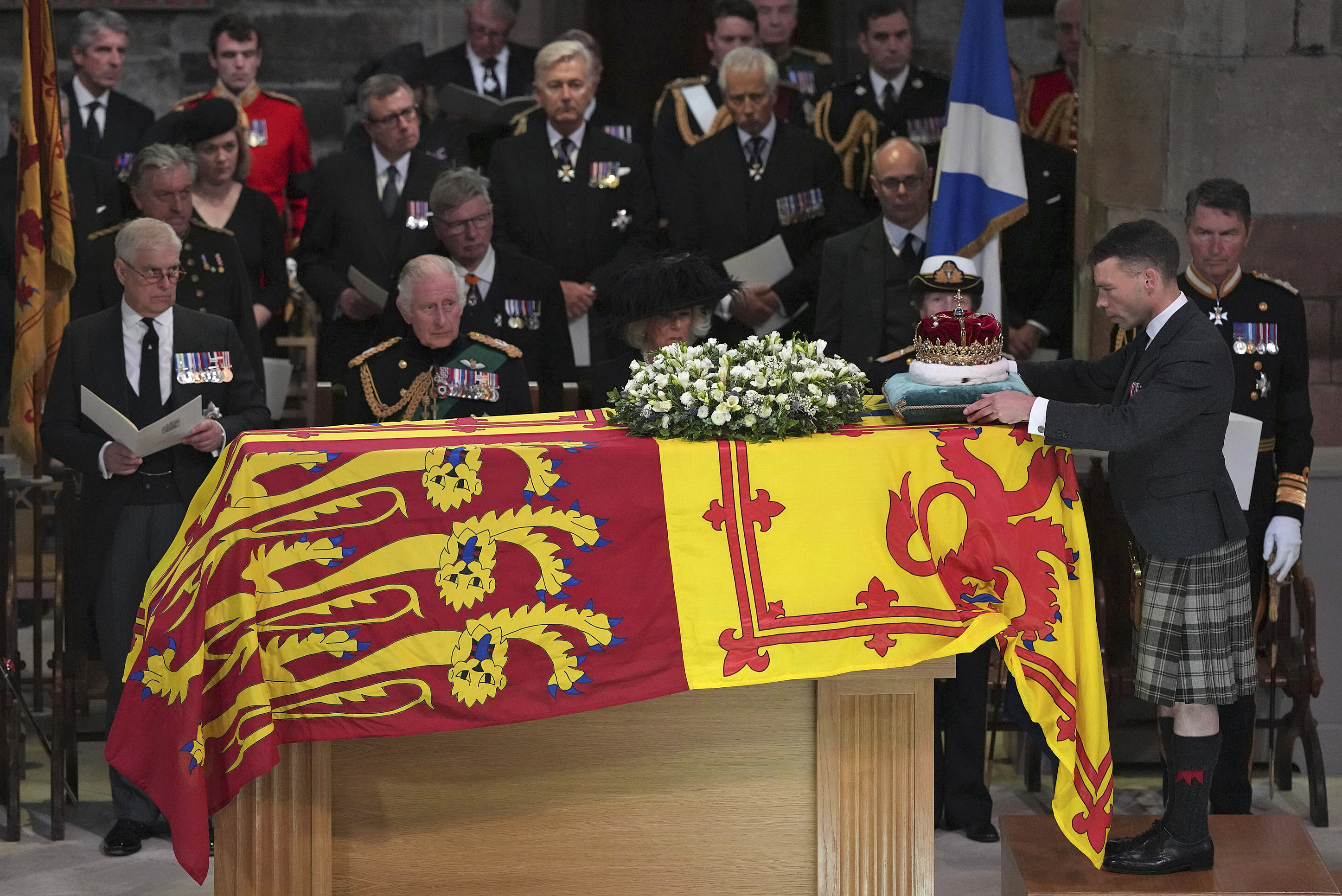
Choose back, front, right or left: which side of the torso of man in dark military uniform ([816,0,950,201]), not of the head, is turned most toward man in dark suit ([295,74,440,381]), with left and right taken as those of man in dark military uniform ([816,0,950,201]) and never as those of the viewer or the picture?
right

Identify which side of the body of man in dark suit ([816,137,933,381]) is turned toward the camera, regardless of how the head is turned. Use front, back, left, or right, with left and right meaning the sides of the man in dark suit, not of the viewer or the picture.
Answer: front

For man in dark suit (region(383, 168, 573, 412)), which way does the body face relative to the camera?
toward the camera

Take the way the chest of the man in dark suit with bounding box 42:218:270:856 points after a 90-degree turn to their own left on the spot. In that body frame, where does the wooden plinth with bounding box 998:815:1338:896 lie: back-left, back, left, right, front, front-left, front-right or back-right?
front-right

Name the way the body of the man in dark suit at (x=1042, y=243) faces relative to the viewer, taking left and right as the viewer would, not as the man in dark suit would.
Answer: facing the viewer and to the left of the viewer

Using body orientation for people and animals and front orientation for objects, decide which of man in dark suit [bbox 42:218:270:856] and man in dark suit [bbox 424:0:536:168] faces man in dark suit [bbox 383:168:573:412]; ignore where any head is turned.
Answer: man in dark suit [bbox 424:0:536:168]

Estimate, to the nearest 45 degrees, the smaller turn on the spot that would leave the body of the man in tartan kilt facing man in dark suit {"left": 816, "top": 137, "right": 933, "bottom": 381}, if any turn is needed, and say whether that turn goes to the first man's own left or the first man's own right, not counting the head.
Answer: approximately 45° to the first man's own right

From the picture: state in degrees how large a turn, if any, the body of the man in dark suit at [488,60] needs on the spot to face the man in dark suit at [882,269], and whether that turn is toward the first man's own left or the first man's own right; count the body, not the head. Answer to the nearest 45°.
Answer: approximately 45° to the first man's own left

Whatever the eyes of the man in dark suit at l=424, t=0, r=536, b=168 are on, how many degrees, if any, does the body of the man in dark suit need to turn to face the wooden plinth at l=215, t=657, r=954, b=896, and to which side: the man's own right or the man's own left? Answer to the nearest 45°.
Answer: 0° — they already face it

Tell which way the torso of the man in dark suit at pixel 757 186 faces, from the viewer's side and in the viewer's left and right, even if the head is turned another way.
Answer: facing the viewer

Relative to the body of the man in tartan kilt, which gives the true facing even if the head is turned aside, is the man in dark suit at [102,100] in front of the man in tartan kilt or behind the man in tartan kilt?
in front
